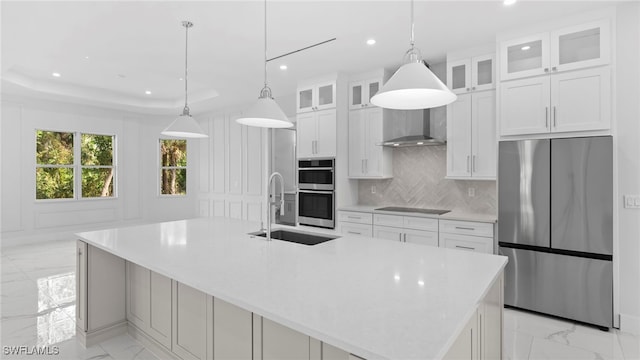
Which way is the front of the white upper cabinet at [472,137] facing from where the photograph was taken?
facing the viewer

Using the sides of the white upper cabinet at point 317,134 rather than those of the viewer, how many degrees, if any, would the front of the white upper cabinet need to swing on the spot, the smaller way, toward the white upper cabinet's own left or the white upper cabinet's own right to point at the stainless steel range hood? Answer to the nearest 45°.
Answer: approximately 90° to the white upper cabinet's own left

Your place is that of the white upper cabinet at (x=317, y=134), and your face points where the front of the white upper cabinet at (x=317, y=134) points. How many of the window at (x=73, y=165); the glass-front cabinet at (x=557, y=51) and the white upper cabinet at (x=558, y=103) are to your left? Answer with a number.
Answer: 2

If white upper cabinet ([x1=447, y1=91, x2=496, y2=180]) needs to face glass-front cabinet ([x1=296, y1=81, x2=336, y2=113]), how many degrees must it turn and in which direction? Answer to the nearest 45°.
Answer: approximately 90° to its right

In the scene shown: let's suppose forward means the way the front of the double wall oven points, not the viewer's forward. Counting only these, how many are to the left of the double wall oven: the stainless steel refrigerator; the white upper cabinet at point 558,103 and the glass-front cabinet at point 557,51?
3

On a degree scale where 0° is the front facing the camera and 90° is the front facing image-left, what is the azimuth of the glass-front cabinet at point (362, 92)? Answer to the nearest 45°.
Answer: approximately 45°

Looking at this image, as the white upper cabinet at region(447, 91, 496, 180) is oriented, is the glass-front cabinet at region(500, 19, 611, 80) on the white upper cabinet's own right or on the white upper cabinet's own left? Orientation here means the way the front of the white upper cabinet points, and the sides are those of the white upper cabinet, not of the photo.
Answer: on the white upper cabinet's own left

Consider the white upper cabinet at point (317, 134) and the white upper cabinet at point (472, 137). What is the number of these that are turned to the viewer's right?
0

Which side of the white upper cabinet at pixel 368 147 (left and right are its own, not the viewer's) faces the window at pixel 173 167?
right

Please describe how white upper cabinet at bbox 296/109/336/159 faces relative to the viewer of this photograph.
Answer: facing the viewer and to the left of the viewer
